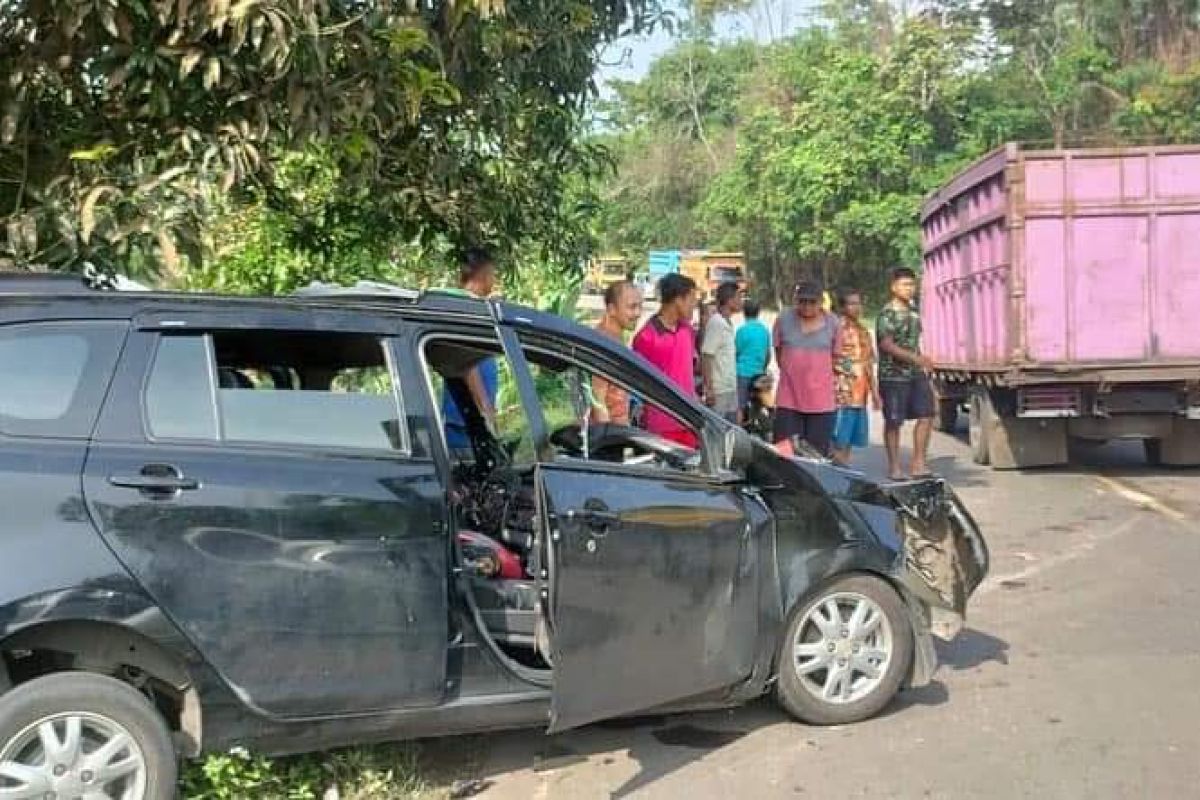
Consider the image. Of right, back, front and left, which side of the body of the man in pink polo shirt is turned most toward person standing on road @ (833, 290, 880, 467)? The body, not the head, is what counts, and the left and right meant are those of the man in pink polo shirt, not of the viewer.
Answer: left

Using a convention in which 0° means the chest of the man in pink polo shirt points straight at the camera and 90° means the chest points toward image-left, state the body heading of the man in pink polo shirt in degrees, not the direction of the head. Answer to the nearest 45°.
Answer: approximately 315°

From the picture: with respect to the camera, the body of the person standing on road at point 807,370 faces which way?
toward the camera

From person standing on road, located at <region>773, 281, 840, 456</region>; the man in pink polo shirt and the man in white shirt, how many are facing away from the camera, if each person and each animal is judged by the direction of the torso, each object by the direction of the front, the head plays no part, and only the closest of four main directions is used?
0

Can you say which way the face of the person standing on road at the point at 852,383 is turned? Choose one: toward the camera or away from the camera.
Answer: toward the camera

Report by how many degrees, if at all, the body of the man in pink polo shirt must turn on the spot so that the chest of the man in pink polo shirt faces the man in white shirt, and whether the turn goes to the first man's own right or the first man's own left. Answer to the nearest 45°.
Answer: approximately 135° to the first man's own left

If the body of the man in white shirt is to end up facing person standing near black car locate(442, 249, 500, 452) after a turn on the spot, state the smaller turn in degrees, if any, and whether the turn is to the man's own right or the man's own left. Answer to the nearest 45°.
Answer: approximately 90° to the man's own right

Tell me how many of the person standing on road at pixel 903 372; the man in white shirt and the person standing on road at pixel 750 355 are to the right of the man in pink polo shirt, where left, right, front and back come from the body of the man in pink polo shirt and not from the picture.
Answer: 0

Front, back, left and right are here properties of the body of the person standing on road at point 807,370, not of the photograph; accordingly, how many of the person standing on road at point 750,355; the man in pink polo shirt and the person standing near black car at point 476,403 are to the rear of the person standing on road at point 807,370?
1

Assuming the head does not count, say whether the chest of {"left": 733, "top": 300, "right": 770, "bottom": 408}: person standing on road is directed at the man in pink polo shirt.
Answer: no
